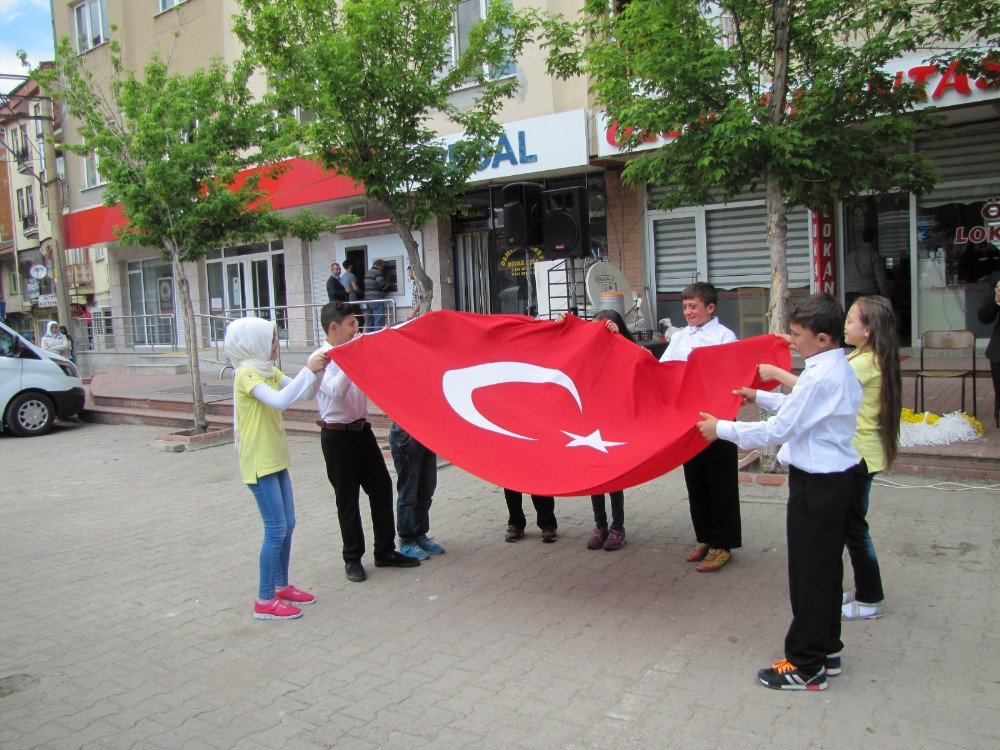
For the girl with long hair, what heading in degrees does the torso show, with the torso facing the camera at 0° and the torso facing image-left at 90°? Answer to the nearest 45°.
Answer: approximately 90°

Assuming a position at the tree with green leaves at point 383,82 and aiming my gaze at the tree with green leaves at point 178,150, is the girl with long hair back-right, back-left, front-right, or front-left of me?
back-left

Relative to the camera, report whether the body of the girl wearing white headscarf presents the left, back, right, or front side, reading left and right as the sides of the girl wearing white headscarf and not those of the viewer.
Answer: right

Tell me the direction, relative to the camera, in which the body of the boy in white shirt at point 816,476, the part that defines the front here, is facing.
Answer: to the viewer's left

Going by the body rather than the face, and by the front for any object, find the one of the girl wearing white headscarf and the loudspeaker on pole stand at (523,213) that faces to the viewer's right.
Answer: the girl wearing white headscarf

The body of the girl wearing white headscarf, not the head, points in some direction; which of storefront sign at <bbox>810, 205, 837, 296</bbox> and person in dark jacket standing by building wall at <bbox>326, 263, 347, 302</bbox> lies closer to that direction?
the storefront sign

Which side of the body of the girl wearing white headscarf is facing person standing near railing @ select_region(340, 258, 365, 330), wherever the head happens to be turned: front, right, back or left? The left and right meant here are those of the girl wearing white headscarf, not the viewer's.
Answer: left

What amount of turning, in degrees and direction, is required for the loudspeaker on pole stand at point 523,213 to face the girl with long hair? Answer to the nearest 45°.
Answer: approximately 45° to its left

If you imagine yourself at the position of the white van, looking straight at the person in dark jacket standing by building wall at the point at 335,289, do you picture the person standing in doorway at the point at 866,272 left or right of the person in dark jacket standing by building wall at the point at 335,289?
right

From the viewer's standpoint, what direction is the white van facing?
to the viewer's right

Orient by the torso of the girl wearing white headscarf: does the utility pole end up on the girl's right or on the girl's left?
on the girl's left

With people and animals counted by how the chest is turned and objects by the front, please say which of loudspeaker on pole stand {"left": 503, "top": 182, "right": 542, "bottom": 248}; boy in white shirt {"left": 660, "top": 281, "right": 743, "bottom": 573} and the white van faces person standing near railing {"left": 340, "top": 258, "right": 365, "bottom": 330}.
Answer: the white van

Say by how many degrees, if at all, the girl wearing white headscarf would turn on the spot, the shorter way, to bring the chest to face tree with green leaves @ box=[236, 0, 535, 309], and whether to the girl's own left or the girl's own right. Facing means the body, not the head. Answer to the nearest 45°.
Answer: approximately 90° to the girl's own left

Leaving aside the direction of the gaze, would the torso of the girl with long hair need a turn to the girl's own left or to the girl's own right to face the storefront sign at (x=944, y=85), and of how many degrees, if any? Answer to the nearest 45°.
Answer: approximately 90° to the girl's own right
